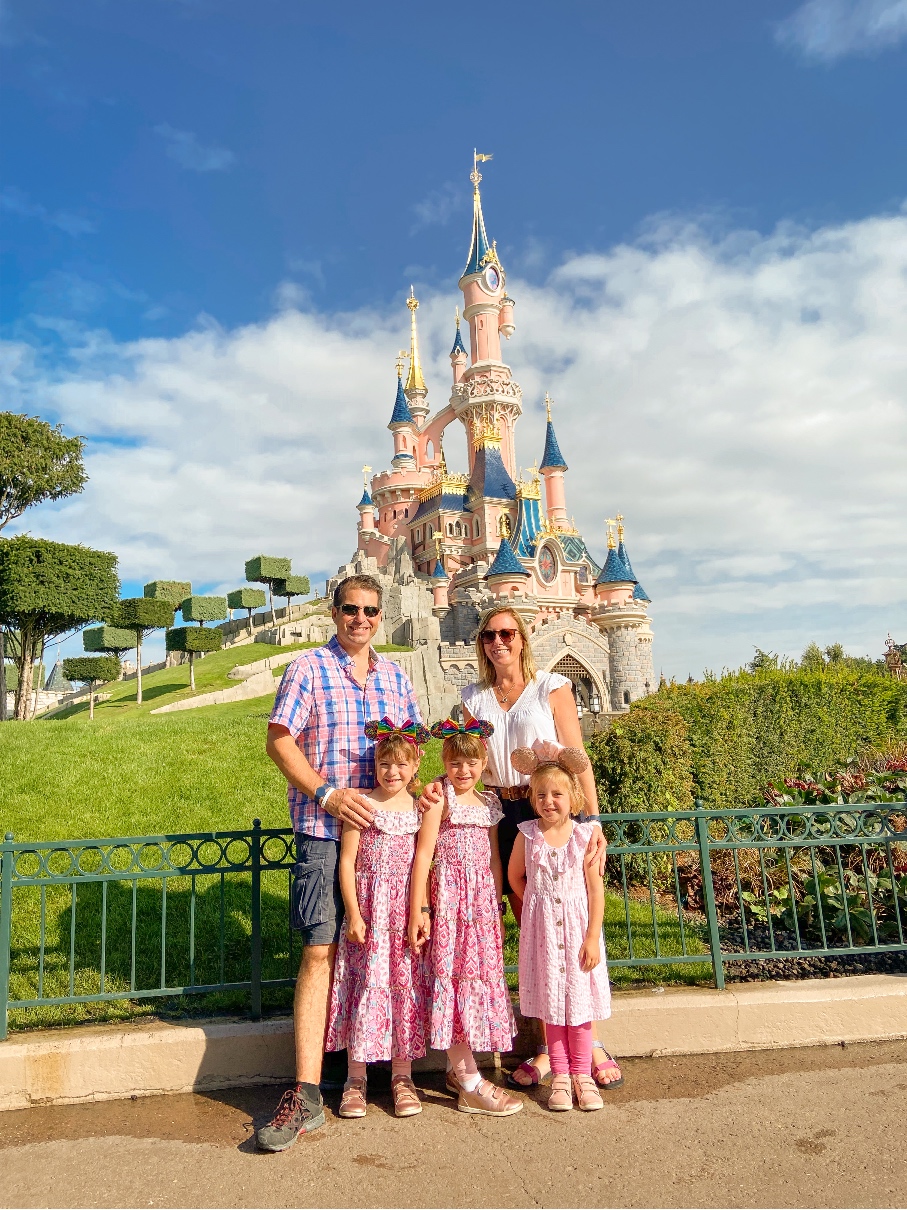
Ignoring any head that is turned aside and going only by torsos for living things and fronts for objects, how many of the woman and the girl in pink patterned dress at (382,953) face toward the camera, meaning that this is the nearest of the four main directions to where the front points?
2

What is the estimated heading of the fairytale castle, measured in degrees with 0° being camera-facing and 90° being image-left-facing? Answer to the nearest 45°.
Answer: approximately 315°

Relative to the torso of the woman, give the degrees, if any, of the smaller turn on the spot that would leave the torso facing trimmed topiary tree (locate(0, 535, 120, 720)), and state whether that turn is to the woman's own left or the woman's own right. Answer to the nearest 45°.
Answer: approximately 135° to the woman's own right

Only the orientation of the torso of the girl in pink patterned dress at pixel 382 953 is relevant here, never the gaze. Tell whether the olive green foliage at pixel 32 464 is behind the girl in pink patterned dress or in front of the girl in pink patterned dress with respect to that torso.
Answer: behind

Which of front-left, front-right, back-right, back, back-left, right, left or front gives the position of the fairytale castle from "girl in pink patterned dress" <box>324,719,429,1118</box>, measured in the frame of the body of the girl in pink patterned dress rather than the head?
back

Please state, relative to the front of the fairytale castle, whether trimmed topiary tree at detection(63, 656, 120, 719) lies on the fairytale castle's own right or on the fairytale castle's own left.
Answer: on the fairytale castle's own right

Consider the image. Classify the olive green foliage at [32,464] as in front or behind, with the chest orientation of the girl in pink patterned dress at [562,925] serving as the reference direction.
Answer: behind
